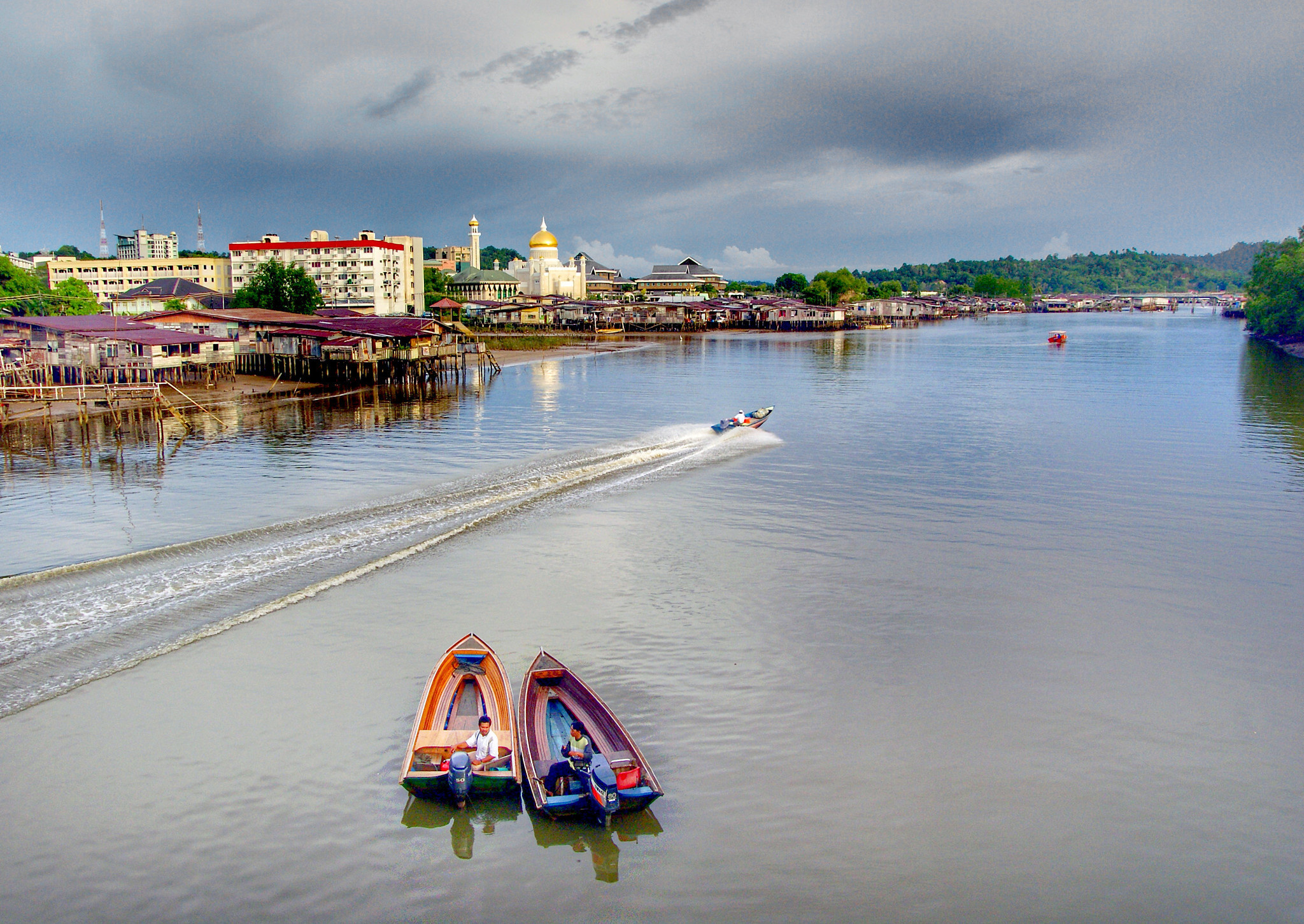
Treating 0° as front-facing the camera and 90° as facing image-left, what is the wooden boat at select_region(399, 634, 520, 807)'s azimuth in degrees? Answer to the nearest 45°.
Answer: approximately 180°

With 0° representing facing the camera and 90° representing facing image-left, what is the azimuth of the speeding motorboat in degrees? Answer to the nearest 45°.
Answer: approximately 225°

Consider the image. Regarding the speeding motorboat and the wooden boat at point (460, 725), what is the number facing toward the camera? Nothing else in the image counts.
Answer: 0

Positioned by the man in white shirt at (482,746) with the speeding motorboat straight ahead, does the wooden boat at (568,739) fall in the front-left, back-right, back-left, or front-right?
front-right

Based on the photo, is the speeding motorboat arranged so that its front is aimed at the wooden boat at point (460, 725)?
no

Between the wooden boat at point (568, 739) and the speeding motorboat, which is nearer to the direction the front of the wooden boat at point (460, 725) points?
the speeding motorboat

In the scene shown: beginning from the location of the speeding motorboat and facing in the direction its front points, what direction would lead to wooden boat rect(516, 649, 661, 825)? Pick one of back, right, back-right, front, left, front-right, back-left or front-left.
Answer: back-right

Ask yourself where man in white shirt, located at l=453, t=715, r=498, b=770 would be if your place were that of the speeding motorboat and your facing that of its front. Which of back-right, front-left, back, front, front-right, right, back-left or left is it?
back-right
